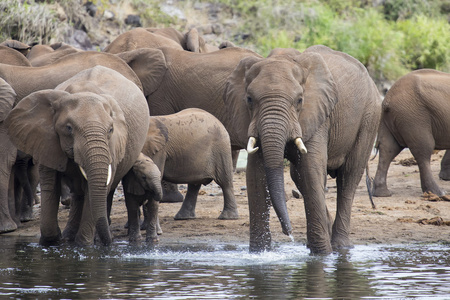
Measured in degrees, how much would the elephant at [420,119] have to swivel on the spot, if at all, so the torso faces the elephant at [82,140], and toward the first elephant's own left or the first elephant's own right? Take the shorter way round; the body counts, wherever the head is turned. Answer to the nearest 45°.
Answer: approximately 135° to the first elephant's own right

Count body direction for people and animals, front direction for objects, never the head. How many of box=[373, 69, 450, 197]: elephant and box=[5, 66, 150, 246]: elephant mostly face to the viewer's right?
1

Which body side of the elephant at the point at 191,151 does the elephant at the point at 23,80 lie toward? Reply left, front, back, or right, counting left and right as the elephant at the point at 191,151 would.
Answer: front

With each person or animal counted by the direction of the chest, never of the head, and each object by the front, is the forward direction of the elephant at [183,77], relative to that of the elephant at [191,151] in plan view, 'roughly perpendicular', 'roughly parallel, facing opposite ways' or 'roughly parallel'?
roughly parallel

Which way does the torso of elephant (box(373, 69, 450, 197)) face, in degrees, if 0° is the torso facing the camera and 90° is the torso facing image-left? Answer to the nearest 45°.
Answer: approximately 270°

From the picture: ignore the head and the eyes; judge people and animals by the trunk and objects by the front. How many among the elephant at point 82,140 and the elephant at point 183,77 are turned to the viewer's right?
0

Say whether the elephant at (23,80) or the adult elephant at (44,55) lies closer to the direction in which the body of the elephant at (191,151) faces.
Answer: the elephant

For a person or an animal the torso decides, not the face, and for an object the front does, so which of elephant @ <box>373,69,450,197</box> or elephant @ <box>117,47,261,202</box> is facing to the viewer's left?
elephant @ <box>117,47,261,202</box>

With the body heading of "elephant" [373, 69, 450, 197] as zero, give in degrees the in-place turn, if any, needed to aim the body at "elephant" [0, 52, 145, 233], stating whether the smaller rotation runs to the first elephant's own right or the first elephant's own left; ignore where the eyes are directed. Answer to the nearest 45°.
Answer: approximately 135° to the first elephant's own right

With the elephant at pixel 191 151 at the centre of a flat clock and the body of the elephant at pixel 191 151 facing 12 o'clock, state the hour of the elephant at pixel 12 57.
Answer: the elephant at pixel 12 57 is roughly at 1 o'clock from the elephant at pixel 191 151.

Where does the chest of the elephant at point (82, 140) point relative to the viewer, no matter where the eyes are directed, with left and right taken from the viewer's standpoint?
facing the viewer and to the left of the viewer

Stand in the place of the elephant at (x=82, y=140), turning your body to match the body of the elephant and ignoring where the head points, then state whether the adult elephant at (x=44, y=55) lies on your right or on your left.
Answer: on your right

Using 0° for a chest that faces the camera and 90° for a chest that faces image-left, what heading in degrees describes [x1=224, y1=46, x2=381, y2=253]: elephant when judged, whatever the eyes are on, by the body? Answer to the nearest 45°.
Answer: approximately 45°

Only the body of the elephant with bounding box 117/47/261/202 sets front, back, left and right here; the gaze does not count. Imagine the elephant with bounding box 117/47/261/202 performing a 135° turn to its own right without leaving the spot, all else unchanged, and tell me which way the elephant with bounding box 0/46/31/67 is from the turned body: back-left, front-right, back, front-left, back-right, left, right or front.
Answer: back-left

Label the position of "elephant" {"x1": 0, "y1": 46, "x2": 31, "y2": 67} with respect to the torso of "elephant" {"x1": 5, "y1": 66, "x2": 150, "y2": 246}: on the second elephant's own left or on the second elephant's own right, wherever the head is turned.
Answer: on the second elephant's own right

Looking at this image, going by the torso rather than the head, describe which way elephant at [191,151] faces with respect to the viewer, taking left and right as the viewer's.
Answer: facing to the left of the viewer

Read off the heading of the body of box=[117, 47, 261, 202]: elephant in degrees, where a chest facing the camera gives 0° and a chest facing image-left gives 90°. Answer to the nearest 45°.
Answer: approximately 90°
